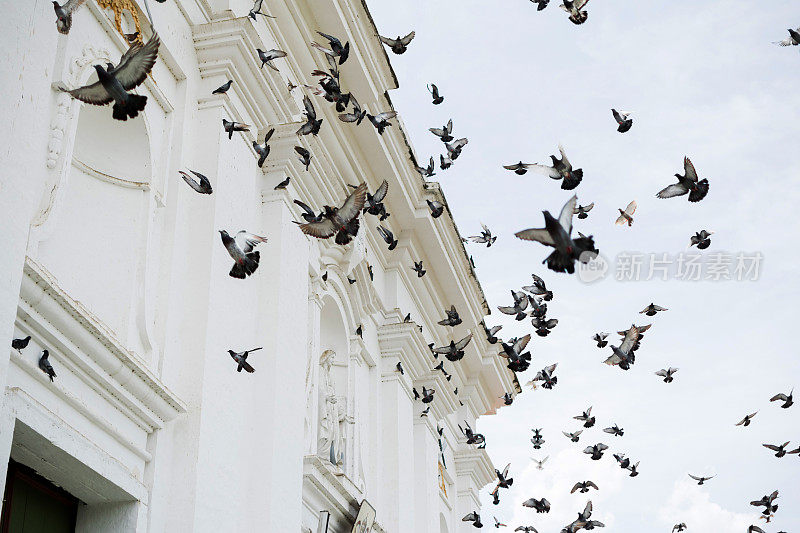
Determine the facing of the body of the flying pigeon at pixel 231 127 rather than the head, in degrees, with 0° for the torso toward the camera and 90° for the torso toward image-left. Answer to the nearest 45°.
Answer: approximately 90°

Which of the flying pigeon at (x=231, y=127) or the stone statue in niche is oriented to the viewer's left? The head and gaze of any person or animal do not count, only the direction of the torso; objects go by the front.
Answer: the flying pigeon

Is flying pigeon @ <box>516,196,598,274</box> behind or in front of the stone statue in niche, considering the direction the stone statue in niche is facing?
in front

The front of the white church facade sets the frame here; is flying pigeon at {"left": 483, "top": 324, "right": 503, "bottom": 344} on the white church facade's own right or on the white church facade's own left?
on the white church facade's own left
